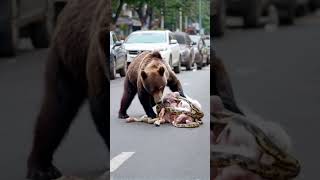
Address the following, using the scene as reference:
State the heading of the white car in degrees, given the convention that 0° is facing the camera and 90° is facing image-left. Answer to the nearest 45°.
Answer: approximately 45°
